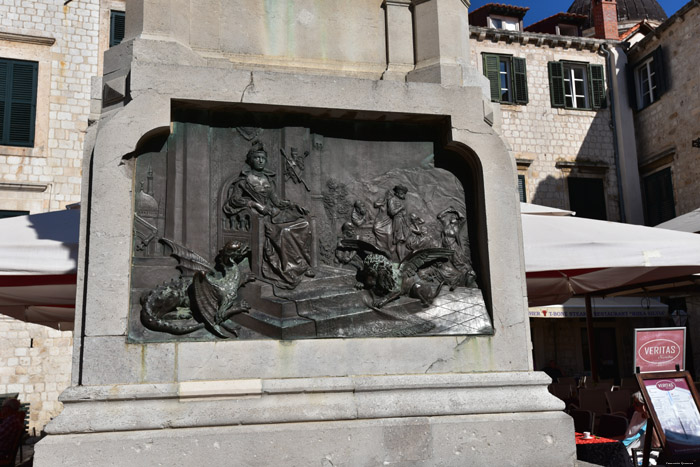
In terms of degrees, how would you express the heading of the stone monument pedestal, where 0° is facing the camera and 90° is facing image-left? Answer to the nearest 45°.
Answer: approximately 0°

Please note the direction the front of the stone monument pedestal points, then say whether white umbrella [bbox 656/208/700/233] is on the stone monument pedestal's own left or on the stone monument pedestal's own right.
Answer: on the stone monument pedestal's own left

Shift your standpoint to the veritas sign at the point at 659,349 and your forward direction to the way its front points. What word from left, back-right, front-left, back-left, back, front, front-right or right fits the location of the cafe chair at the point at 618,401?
back

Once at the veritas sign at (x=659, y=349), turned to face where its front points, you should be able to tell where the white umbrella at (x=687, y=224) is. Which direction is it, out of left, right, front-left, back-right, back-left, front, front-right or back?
back

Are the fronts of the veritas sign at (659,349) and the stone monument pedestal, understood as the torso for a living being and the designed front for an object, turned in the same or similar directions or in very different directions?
same or similar directions

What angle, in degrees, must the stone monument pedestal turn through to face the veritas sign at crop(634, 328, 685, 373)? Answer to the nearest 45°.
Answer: approximately 90° to its left

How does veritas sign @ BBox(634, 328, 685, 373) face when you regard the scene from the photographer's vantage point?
facing the viewer

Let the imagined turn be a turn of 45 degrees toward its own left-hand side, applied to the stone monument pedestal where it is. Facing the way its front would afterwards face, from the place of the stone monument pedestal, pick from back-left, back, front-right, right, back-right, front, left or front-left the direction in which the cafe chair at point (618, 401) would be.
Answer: left

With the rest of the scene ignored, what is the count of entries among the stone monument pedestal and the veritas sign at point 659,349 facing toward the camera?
2

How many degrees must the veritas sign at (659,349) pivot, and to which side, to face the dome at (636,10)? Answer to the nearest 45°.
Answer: approximately 180°

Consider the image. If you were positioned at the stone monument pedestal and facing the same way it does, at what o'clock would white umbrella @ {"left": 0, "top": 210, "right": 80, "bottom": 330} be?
The white umbrella is roughly at 4 o'clock from the stone monument pedestal.

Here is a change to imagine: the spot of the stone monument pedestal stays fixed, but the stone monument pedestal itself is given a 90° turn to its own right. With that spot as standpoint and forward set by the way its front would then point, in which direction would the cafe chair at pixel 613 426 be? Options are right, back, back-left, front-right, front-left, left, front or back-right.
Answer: back-right

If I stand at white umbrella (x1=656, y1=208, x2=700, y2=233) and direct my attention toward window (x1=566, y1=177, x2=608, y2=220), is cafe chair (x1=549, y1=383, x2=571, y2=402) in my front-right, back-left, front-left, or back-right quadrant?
front-left
